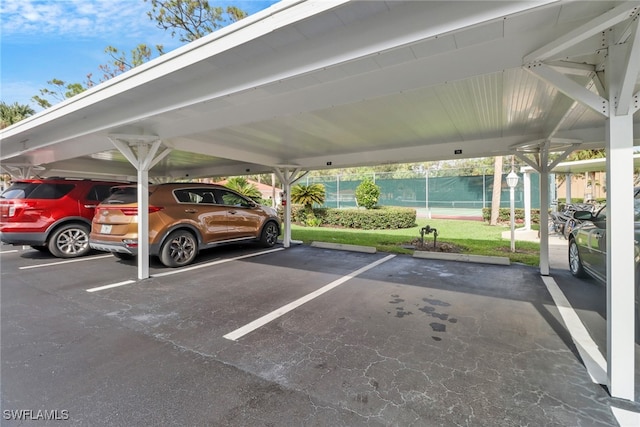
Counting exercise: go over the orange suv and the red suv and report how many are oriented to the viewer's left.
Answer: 0

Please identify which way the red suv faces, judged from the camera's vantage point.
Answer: facing away from the viewer and to the right of the viewer

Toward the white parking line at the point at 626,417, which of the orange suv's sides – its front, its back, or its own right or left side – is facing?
right

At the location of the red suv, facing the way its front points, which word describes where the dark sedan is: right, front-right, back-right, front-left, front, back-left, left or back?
right

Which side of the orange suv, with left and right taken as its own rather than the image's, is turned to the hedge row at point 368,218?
front

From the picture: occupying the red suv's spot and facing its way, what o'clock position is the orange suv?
The orange suv is roughly at 3 o'clock from the red suv.

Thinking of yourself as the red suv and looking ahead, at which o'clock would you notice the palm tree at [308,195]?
The palm tree is roughly at 1 o'clock from the red suv.

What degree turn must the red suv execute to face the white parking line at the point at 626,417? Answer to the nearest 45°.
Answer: approximately 135° to its right

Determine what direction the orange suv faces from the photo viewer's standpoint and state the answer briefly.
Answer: facing away from the viewer and to the right of the viewer

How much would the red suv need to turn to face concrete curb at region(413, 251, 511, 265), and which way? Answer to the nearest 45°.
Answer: approximately 90° to its right

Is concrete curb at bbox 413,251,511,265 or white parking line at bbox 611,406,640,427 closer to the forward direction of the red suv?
the concrete curb

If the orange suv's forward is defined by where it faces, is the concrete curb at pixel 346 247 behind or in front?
in front

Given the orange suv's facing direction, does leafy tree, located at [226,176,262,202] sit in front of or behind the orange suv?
in front

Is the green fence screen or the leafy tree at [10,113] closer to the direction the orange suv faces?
the green fence screen
